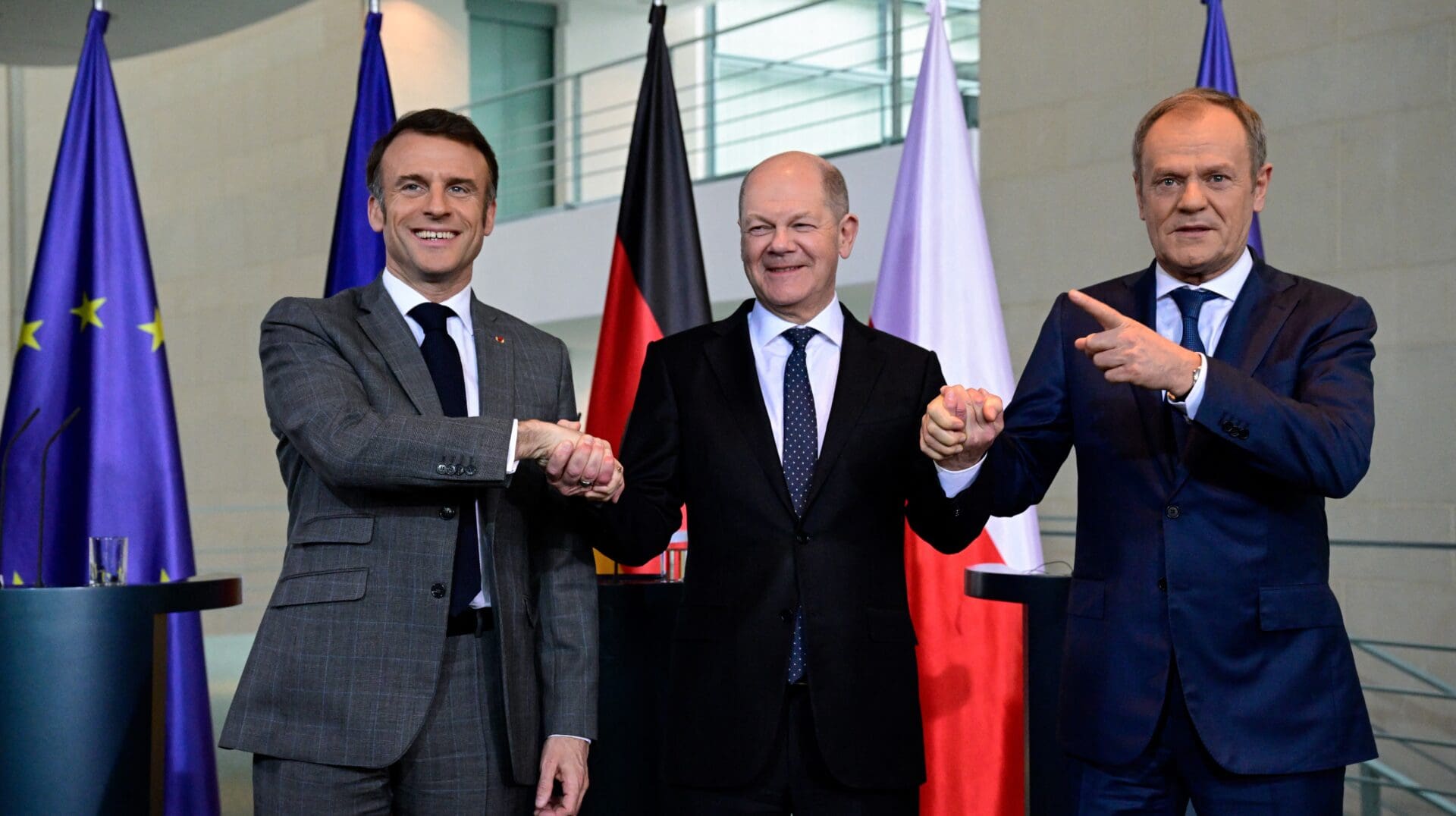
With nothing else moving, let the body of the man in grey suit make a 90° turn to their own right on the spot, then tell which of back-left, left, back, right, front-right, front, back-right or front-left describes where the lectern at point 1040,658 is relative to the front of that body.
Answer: back

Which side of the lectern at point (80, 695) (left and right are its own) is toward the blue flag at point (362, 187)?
back

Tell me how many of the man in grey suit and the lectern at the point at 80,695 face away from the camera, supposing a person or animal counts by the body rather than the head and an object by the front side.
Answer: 0

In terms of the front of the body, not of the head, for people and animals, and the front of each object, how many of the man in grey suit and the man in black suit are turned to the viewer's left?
0

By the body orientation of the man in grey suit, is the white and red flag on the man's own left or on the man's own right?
on the man's own left

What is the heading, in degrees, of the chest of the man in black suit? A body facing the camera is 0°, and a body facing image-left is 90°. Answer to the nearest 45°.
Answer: approximately 0°

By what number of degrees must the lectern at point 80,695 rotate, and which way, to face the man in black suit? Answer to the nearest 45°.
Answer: approximately 90° to its left

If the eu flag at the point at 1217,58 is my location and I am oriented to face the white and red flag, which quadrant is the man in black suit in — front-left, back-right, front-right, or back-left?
front-left

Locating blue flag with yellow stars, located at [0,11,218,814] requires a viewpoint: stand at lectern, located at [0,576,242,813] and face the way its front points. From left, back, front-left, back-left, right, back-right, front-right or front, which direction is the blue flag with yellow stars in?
back-right

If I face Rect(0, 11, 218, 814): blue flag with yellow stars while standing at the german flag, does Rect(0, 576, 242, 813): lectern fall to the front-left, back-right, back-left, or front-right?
front-left

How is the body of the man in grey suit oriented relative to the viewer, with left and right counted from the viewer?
facing the viewer and to the right of the viewer

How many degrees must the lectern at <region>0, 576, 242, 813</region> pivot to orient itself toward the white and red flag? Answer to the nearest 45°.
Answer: approximately 135° to its left

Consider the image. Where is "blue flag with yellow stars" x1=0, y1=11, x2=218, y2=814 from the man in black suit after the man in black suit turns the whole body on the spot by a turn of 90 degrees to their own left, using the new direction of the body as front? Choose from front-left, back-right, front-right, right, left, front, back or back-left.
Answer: back-left

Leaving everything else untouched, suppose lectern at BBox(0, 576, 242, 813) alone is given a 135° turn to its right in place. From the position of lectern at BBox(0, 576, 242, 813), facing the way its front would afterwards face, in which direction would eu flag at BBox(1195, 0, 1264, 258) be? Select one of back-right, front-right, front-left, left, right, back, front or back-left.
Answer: right

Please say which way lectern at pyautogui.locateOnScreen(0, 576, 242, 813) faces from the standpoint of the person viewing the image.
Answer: facing the viewer and to the left of the viewer
